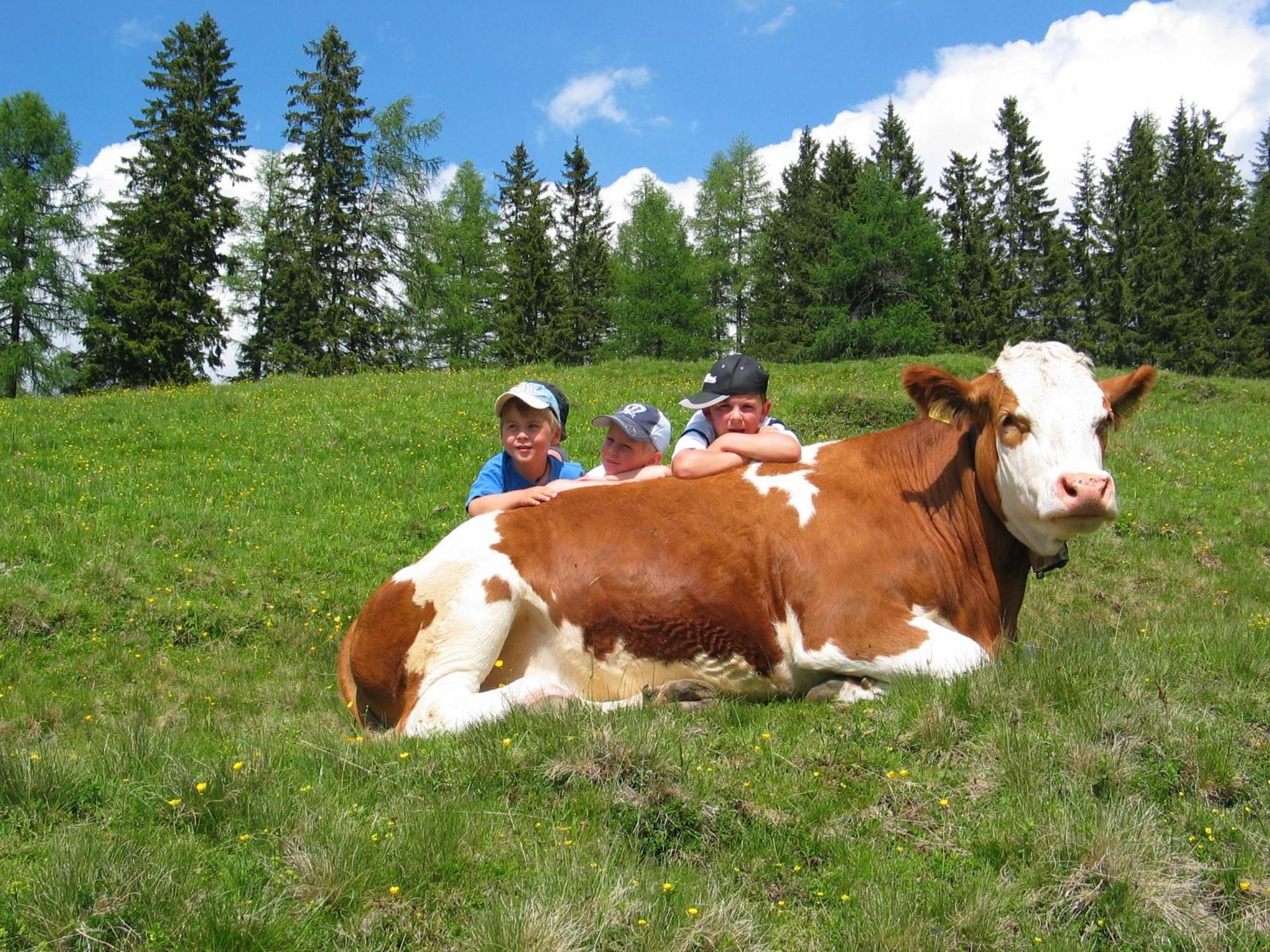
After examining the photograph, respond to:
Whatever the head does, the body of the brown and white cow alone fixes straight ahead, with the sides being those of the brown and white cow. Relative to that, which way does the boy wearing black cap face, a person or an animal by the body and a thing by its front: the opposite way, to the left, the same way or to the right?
to the right

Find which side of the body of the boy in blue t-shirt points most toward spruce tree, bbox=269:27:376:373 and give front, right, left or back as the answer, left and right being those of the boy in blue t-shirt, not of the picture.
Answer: back

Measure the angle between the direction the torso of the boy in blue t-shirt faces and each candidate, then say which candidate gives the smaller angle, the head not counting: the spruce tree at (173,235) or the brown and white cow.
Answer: the brown and white cow

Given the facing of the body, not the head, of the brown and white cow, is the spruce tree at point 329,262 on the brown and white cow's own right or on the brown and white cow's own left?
on the brown and white cow's own left

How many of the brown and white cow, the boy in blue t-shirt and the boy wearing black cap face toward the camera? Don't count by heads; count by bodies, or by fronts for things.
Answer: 2

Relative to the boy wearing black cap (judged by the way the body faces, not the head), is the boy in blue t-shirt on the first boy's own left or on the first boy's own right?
on the first boy's own right

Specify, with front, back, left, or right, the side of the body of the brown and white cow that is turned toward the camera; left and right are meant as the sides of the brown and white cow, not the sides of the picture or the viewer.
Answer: right

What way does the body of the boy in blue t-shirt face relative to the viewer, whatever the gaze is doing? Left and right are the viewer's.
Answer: facing the viewer

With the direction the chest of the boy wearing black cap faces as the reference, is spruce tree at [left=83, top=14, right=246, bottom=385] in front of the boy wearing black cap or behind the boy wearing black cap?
behind

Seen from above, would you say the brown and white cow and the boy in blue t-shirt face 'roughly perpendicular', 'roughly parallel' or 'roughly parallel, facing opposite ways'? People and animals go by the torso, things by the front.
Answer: roughly perpendicular

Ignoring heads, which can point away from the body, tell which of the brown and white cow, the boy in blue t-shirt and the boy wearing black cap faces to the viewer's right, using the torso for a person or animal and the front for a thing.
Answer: the brown and white cow
